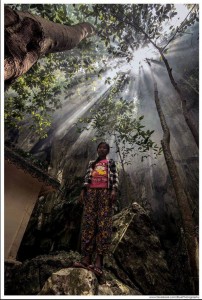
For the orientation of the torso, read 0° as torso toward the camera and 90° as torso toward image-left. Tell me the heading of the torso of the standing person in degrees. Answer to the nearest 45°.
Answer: approximately 0°

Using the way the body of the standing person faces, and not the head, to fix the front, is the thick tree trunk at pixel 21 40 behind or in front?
in front
